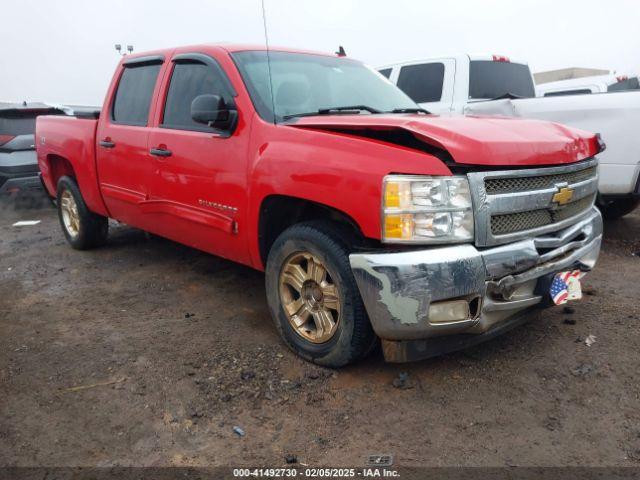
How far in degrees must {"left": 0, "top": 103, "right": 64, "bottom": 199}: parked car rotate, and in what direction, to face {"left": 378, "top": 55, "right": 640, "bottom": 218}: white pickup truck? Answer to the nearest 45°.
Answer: approximately 135° to its right

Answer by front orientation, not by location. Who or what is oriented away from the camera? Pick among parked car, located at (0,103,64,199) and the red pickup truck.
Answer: the parked car

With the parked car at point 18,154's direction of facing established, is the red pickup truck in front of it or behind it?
behind

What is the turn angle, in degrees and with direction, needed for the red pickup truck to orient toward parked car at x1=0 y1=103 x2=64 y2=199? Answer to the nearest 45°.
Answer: approximately 180°

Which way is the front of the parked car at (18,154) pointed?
away from the camera

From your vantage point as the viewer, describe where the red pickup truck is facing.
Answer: facing the viewer and to the right of the viewer

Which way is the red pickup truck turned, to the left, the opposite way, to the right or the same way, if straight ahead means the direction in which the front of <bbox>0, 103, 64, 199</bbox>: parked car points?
the opposite way

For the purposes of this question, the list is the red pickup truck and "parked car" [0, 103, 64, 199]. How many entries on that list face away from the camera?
1
